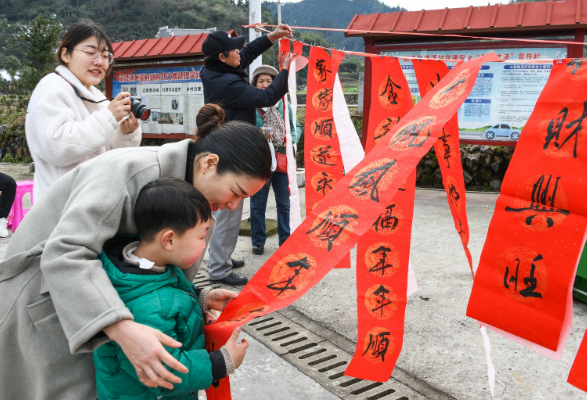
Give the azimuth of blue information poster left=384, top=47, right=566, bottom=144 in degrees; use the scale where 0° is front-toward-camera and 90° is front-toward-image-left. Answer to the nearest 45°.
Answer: approximately 0°

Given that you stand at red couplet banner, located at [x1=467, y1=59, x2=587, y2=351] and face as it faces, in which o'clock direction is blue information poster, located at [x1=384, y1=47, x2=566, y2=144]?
The blue information poster is roughly at 6 o'clock from the red couplet banner.

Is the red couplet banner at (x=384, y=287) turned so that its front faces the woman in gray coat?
no

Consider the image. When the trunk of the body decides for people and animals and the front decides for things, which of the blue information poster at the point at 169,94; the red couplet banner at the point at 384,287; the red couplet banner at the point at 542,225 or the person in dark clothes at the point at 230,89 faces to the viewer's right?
the person in dark clothes

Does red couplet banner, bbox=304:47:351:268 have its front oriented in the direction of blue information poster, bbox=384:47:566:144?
no

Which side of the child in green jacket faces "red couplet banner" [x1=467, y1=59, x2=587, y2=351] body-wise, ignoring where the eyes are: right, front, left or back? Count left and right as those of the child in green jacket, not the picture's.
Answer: front

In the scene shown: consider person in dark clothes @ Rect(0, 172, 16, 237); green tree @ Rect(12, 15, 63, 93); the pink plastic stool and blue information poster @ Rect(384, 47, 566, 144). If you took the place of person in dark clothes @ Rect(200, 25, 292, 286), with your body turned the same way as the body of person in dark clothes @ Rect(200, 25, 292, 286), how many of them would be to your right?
0

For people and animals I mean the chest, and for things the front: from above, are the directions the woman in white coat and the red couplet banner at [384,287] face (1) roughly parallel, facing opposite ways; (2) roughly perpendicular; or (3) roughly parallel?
roughly perpendicular

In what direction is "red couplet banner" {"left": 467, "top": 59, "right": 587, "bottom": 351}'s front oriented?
toward the camera

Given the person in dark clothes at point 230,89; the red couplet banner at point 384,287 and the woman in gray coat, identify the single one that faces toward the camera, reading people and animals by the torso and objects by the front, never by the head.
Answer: the red couplet banner

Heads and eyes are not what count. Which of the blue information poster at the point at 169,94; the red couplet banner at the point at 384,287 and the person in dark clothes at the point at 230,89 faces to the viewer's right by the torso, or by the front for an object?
the person in dark clothes

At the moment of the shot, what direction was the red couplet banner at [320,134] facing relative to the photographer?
facing the viewer

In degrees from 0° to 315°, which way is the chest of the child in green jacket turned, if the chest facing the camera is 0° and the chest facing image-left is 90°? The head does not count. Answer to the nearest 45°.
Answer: approximately 270°

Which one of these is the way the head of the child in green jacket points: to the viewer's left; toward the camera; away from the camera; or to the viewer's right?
to the viewer's right

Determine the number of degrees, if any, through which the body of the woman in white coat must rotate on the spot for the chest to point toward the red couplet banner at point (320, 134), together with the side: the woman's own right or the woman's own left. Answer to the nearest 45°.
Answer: approximately 90° to the woman's own left

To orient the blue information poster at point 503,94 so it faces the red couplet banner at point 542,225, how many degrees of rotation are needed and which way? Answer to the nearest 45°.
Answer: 0° — it already faces it

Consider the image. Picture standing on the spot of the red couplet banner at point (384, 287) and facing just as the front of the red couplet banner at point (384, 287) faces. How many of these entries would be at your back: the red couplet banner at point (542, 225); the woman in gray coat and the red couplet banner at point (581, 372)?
0

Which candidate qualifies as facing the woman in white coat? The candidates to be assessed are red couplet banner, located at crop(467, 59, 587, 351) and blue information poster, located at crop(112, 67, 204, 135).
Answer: the blue information poster
